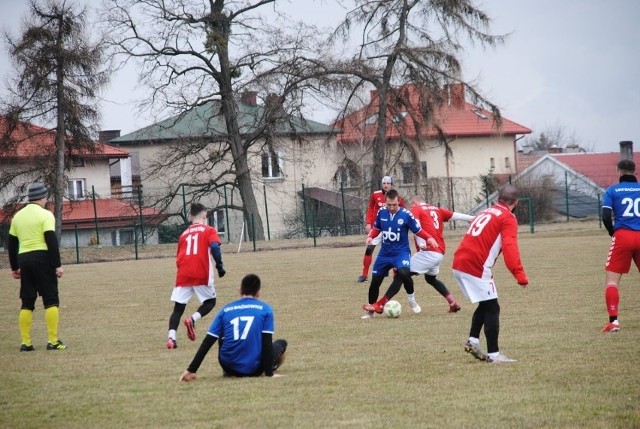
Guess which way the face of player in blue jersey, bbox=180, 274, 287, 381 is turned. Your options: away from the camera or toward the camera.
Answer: away from the camera

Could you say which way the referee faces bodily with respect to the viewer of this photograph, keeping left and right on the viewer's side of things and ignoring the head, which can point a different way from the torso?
facing away from the viewer and to the right of the viewer

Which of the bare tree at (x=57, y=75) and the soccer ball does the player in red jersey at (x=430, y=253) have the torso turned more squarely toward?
the bare tree

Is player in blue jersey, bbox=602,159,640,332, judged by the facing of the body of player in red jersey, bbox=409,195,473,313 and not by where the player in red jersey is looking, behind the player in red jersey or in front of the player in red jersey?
behind

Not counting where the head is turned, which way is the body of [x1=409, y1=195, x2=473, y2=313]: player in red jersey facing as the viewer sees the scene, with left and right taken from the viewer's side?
facing away from the viewer and to the left of the viewer

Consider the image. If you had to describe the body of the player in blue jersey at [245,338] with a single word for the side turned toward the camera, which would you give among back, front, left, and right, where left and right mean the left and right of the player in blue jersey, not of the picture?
back

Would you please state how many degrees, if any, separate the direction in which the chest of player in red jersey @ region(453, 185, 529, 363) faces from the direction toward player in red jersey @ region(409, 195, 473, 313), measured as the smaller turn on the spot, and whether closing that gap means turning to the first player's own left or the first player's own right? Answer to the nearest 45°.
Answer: approximately 45° to the first player's own left

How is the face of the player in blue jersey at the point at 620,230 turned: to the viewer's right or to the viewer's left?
to the viewer's left
